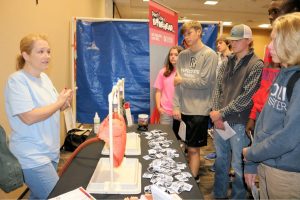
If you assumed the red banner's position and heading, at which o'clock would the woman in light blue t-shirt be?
The woman in light blue t-shirt is roughly at 2 o'clock from the red banner.

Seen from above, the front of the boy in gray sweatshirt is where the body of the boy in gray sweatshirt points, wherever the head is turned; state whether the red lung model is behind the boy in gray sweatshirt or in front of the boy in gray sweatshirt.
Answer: in front

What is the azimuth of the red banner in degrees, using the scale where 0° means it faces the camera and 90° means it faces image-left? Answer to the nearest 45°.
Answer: approximately 315°

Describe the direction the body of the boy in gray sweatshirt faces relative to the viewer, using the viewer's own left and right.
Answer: facing the viewer and to the left of the viewer

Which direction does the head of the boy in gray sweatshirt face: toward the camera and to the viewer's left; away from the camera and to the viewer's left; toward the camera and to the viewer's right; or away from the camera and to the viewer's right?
toward the camera and to the viewer's left

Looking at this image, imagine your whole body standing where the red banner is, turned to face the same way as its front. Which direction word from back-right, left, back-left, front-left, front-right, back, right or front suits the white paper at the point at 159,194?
front-right

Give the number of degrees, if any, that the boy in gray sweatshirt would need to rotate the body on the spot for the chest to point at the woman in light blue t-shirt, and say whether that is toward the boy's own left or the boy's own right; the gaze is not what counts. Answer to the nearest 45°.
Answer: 0° — they already face them

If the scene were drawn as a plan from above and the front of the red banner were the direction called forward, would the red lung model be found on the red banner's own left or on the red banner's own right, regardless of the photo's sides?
on the red banner's own right

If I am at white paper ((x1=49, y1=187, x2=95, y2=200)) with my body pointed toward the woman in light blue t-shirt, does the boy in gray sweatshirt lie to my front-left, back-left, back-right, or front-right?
front-right

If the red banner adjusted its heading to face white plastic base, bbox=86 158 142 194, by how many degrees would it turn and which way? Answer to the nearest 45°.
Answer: approximately 45° to its right

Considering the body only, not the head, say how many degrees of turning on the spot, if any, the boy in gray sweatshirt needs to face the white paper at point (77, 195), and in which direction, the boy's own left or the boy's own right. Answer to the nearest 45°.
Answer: approximately 45° to the boy's own left
